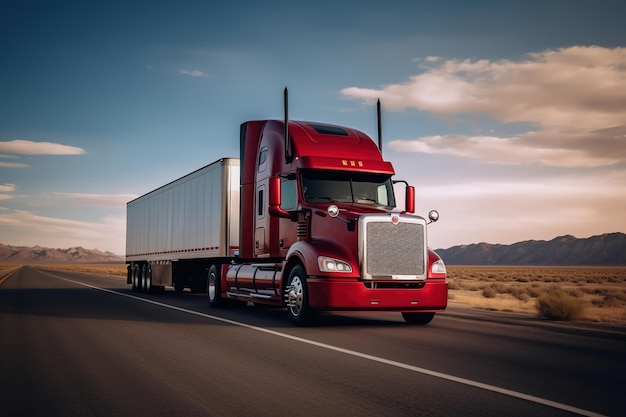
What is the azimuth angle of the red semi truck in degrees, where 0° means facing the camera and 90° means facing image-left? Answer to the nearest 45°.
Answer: approximately 315°

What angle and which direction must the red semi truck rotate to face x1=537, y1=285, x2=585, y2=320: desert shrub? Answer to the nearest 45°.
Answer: approximately 90° to its left
